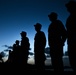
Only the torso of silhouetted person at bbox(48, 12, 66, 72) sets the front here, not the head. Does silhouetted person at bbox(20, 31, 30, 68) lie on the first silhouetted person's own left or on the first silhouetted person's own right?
on the first silhouetted person's own right

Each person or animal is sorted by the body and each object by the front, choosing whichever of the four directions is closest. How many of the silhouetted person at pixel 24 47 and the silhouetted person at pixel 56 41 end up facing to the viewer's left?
2

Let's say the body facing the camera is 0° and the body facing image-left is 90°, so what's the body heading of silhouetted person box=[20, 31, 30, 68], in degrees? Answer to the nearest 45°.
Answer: approximately 90°

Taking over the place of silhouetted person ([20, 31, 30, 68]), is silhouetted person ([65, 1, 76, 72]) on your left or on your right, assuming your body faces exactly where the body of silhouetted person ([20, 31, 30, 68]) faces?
on your left

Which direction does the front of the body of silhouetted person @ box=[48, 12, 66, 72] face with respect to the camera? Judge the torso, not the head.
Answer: to the viewer's left

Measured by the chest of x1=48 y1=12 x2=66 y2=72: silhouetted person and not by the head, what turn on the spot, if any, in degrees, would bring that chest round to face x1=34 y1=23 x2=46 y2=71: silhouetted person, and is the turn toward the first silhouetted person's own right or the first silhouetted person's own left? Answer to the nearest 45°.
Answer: approximately 45° to the first silhouetted person's own right
